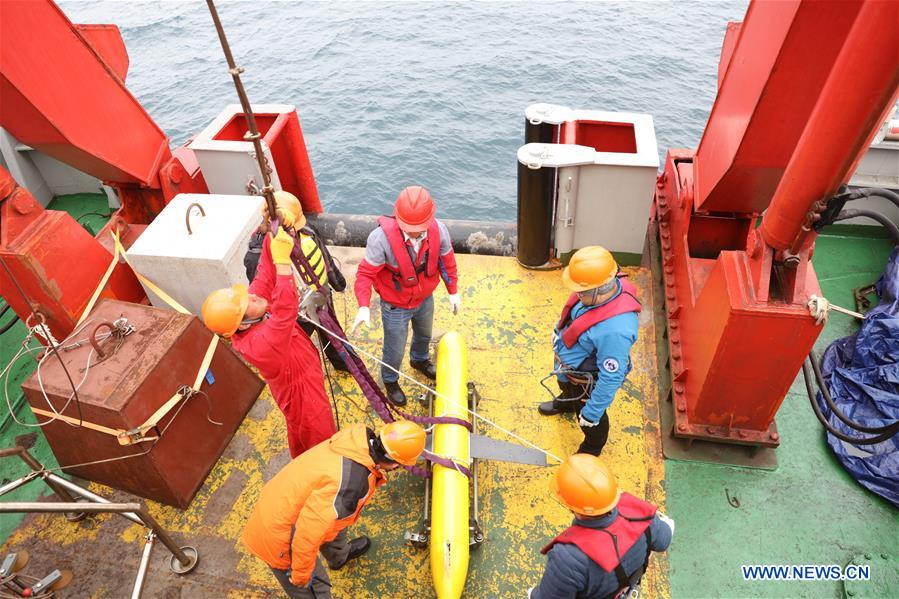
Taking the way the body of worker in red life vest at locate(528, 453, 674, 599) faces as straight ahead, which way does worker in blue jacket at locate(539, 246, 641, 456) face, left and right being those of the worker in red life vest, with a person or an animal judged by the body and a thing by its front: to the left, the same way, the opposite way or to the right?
to the left

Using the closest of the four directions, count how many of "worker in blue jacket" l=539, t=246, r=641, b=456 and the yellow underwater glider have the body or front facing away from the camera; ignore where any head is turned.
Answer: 1

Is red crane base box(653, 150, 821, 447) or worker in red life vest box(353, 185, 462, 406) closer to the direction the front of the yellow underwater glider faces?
the worker in red life vest

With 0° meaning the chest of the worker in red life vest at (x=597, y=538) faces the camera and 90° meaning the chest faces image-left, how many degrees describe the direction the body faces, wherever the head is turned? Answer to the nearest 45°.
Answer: approximately 135°

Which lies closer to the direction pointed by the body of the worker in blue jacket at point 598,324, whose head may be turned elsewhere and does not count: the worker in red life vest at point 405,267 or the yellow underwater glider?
the yellow underwater glider

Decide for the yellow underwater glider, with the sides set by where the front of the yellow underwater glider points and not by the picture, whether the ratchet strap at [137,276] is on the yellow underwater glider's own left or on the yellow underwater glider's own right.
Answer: on the yellow underwater glider's own left

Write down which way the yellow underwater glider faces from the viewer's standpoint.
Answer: facing away from the viewer

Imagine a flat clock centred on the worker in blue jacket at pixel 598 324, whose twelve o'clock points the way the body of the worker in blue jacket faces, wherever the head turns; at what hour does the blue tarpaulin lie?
The blue tarpaulin is roughly at 7 o'clock from the worker in blue jacket.

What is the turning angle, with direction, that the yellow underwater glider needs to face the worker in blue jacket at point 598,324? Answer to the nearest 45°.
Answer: approximately 45° to its right

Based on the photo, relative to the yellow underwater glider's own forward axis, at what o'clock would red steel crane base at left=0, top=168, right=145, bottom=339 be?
The red steel crane base is roughly at 10 o'clock from the yellow underwater glider.

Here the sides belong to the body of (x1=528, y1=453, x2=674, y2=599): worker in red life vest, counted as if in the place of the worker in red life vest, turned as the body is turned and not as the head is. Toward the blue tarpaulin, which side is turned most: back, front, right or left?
right

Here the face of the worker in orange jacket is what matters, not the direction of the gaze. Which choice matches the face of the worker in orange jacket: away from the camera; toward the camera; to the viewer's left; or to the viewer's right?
to the viewer's right

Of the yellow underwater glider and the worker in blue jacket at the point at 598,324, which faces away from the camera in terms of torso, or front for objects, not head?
the yellow underwater glider

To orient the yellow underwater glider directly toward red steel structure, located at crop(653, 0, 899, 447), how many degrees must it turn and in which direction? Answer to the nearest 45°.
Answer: approximately 45° to its right
